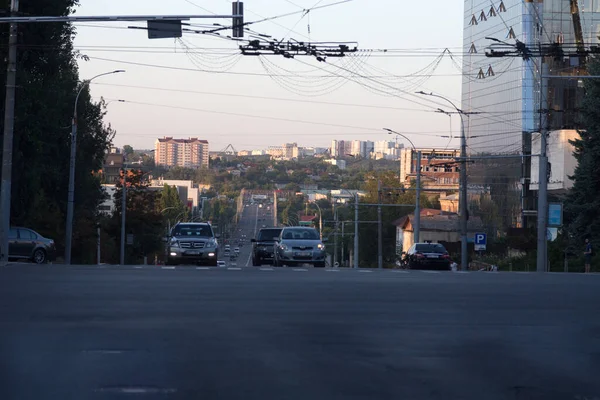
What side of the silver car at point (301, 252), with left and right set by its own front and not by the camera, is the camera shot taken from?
front

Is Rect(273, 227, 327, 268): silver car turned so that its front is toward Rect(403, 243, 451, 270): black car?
no

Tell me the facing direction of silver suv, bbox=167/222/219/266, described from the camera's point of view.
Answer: facing the viewer

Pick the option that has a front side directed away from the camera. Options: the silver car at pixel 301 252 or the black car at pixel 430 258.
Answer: the black car

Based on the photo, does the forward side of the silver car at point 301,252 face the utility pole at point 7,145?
no

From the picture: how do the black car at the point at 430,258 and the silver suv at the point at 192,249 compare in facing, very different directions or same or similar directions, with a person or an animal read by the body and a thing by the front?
very different directions

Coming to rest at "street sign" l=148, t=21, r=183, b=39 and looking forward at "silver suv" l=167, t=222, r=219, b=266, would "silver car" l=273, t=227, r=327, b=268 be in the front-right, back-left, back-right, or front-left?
front-right

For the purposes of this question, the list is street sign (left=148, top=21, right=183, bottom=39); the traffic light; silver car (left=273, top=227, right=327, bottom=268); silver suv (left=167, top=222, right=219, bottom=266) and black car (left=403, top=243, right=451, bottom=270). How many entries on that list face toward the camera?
2

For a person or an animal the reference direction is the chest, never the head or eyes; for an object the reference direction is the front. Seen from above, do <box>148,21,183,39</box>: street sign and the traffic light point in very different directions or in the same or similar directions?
same or similar directions

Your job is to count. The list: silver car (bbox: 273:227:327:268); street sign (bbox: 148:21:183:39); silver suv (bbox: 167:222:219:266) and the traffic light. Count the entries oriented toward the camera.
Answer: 2

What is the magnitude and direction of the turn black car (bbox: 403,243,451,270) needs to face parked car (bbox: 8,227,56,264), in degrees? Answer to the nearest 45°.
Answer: approximately 135° to its left

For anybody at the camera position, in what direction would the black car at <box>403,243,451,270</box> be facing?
facing away from the viewer

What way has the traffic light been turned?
away from the camera

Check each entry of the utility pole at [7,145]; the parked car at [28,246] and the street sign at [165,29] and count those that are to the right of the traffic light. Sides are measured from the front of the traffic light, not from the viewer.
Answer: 0
